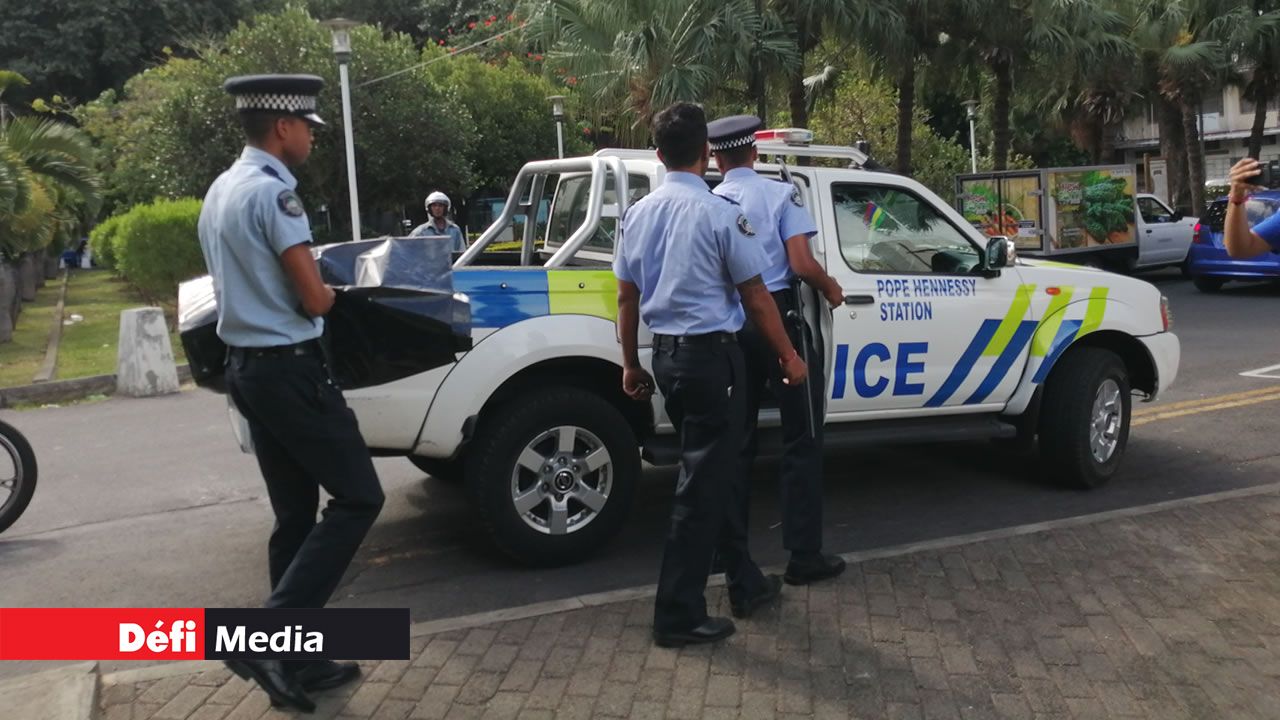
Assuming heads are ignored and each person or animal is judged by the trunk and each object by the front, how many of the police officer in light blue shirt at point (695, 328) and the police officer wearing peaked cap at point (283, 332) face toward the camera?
0

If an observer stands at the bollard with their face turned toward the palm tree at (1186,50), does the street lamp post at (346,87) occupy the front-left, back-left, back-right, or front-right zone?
front-left

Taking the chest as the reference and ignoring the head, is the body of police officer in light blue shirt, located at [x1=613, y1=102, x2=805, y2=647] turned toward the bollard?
no

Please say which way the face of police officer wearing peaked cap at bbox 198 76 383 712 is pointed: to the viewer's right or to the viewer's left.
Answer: to the viewer's right

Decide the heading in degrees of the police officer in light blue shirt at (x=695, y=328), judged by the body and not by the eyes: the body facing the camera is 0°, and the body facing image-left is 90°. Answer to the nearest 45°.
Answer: approximately 225°

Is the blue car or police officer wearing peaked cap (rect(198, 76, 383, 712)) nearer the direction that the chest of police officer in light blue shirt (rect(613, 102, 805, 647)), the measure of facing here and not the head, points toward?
the blue car

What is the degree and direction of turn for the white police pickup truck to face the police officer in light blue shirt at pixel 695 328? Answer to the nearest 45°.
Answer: approximately 135° to its right

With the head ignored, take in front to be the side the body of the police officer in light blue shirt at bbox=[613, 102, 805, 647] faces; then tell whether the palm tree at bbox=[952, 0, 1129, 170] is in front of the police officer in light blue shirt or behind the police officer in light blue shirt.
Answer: in front

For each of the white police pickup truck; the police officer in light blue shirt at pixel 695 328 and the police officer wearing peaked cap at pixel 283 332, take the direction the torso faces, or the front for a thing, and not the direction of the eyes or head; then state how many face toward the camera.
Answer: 0

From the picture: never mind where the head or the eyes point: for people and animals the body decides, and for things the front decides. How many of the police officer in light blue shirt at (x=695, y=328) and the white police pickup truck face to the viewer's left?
0

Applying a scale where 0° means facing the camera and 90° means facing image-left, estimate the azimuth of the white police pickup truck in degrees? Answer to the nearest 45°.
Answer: approximately 225°

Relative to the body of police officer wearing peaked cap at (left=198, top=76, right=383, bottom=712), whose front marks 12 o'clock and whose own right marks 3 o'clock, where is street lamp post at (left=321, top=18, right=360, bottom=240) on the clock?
The street lamp post is roughly at 9 o'clock from the police officer wearing peaked cap.

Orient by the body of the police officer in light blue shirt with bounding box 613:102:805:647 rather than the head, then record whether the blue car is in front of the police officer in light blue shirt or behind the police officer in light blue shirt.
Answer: in front

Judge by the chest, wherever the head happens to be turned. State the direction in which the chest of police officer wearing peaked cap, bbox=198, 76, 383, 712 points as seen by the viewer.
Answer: to the viewer's right

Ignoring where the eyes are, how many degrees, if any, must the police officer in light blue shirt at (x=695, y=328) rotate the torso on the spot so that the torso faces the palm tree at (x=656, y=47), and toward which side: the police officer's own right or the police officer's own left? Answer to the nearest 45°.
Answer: approximately 45° to the police officer's own left

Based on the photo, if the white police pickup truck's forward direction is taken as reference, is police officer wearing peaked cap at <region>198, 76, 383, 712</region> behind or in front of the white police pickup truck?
behind

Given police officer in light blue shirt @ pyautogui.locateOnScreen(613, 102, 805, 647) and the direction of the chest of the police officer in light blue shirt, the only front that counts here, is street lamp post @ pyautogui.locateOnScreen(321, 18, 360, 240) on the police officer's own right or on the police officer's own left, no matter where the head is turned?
on the police officer's own left

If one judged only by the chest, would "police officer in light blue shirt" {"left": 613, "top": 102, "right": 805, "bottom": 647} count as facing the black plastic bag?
no

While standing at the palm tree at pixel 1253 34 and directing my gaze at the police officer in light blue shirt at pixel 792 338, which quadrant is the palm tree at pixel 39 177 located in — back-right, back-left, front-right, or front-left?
front-right
